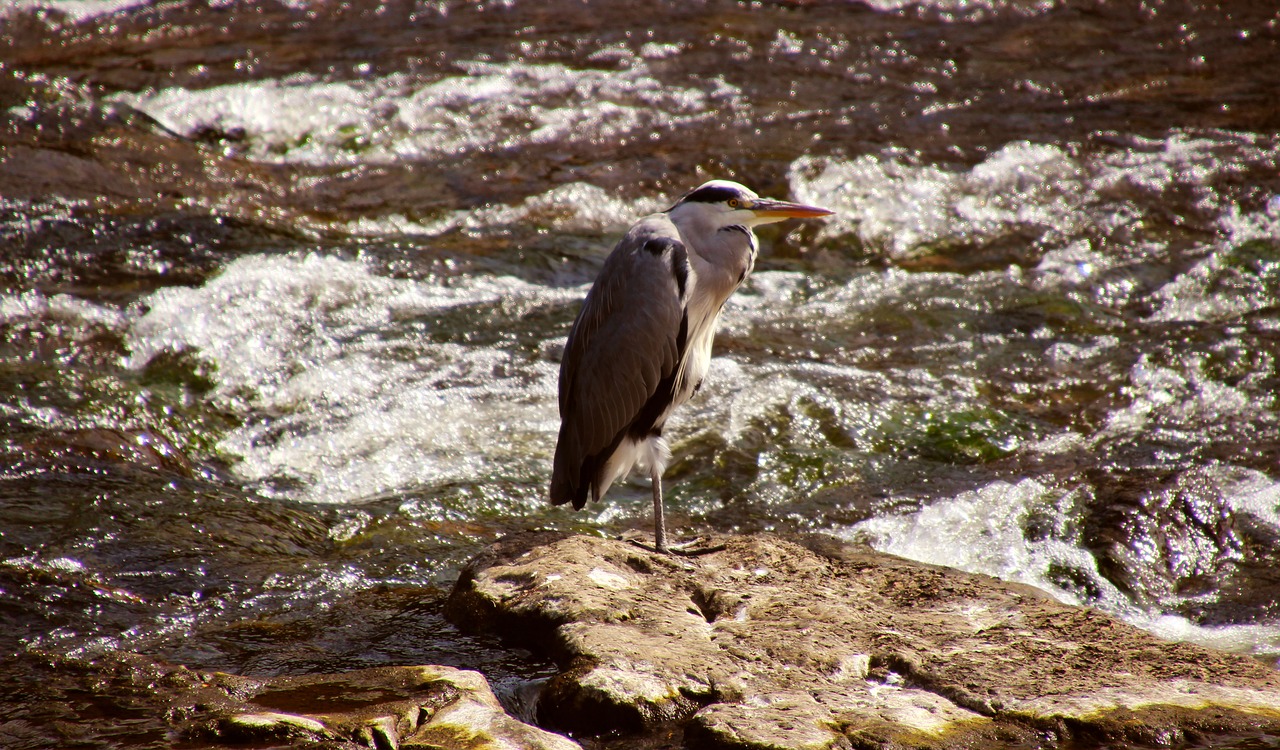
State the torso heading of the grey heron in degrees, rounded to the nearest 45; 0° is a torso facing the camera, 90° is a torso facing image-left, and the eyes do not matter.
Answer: approximately 270°
